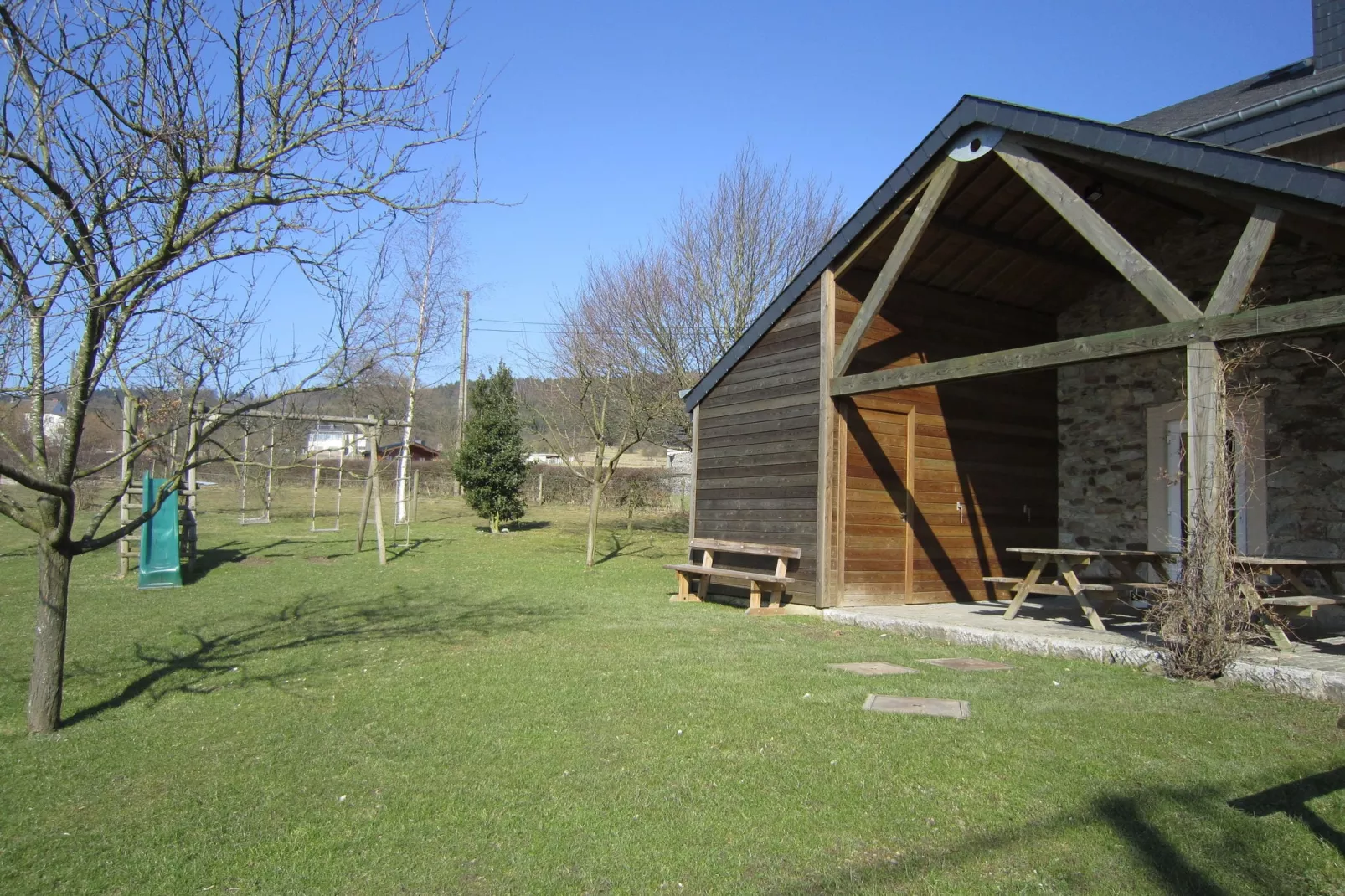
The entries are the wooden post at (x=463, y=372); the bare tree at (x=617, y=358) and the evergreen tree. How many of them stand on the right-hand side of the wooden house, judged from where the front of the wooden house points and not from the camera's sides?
3

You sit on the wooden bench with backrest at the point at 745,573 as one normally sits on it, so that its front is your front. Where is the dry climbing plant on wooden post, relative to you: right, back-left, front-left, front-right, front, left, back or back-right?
left

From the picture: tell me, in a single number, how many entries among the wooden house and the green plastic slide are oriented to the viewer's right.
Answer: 0

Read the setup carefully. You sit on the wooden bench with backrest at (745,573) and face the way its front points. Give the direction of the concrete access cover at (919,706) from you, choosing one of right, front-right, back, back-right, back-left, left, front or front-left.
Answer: front-left

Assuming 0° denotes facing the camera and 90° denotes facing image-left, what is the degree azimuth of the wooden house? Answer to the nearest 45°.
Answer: approximately 45°

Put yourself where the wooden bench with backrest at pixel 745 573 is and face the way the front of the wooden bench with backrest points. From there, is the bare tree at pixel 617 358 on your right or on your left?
on your right

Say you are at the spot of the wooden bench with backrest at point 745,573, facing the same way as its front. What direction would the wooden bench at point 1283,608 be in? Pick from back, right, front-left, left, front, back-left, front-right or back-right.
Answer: left

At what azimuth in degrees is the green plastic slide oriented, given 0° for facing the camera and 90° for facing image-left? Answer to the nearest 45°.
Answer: approximately 0°

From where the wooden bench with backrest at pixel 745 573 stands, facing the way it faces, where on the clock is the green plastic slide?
The green plastic slide is roughly at 2 o'clock from the wooden bench with backrest.

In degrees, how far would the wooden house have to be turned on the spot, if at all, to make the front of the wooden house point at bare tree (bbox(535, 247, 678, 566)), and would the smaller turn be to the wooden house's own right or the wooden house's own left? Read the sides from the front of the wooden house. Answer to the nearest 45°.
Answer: approximately 90° to the wooden house's own right

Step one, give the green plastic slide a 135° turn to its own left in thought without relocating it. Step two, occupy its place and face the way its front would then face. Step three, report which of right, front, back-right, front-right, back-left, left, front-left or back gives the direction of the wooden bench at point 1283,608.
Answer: right

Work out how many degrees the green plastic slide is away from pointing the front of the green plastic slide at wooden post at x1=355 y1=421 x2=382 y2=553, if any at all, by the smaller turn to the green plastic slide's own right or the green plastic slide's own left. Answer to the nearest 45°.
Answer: approximately 135° to the green plastic slide's own left

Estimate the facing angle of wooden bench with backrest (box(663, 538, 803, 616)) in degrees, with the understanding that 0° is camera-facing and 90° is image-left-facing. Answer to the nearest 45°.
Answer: approximately 45°

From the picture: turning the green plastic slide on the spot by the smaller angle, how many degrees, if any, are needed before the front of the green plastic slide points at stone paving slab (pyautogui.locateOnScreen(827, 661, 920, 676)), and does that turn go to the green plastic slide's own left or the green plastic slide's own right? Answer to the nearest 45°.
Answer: approximately 45° to the green plastic slide's own left

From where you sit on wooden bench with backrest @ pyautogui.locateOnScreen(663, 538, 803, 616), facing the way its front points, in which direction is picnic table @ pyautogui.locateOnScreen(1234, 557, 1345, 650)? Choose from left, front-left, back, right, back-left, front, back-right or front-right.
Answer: left

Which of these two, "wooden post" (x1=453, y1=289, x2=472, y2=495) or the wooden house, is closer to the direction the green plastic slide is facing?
the wooden house
